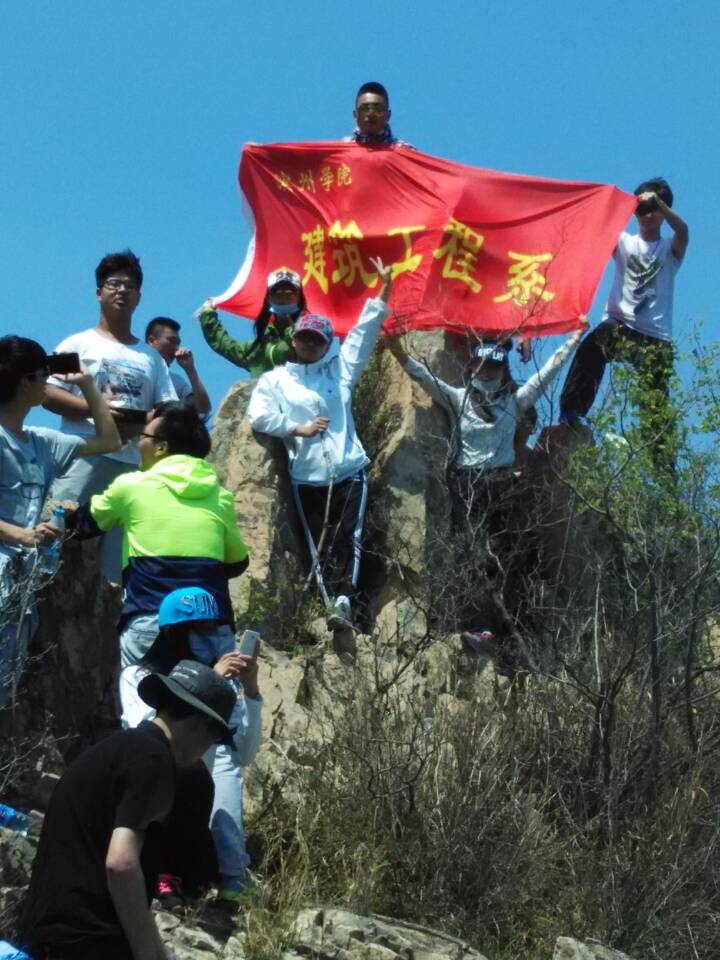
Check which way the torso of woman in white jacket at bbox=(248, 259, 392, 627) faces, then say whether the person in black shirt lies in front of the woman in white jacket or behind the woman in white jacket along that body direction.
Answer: in front

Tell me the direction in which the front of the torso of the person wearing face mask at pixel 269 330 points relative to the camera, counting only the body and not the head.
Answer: toward the camera

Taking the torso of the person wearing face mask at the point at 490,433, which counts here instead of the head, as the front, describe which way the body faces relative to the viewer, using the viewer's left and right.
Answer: facing the viewer

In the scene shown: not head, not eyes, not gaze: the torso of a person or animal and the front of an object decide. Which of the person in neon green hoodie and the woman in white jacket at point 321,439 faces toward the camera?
the woman in white jacket

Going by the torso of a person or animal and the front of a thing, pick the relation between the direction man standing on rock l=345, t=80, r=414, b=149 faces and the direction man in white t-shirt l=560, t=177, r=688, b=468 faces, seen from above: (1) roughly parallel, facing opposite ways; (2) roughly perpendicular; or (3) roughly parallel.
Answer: roughly parallel

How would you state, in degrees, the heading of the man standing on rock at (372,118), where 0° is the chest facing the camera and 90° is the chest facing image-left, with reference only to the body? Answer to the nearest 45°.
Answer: approximately 0°

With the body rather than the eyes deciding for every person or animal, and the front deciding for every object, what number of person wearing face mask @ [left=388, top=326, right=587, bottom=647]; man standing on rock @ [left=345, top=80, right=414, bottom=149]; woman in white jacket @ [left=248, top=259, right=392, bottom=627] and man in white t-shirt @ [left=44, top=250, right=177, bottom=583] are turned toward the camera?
4

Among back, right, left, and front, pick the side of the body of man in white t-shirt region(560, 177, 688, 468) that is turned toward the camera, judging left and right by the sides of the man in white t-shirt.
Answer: front

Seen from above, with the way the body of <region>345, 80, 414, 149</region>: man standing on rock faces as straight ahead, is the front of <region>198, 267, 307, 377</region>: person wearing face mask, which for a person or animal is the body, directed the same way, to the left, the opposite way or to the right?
the same way

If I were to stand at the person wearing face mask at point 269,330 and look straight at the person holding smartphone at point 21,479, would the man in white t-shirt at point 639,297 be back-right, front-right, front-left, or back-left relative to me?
back-left

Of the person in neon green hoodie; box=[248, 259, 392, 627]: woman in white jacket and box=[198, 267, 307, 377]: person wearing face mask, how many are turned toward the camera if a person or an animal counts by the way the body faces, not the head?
2

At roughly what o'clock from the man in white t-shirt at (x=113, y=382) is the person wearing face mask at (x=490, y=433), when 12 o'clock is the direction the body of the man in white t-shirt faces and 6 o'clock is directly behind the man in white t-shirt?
The person wearing face mask is roughly at 8 o'clock from the man in white t-shirt.

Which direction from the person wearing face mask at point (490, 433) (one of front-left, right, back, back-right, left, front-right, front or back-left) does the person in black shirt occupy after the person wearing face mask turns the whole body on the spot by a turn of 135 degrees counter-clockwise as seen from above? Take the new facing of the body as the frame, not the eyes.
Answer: back-right

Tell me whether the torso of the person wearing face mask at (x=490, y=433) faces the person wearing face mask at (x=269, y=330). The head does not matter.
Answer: no

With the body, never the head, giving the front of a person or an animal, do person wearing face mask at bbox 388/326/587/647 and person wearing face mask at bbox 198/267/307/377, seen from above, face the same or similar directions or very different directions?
same or similar directions

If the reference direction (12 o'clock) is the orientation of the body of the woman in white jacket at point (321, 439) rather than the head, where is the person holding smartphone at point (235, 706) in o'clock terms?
The person holding smartphone is roughly at 12 o'clock from the woman in white jacket.
